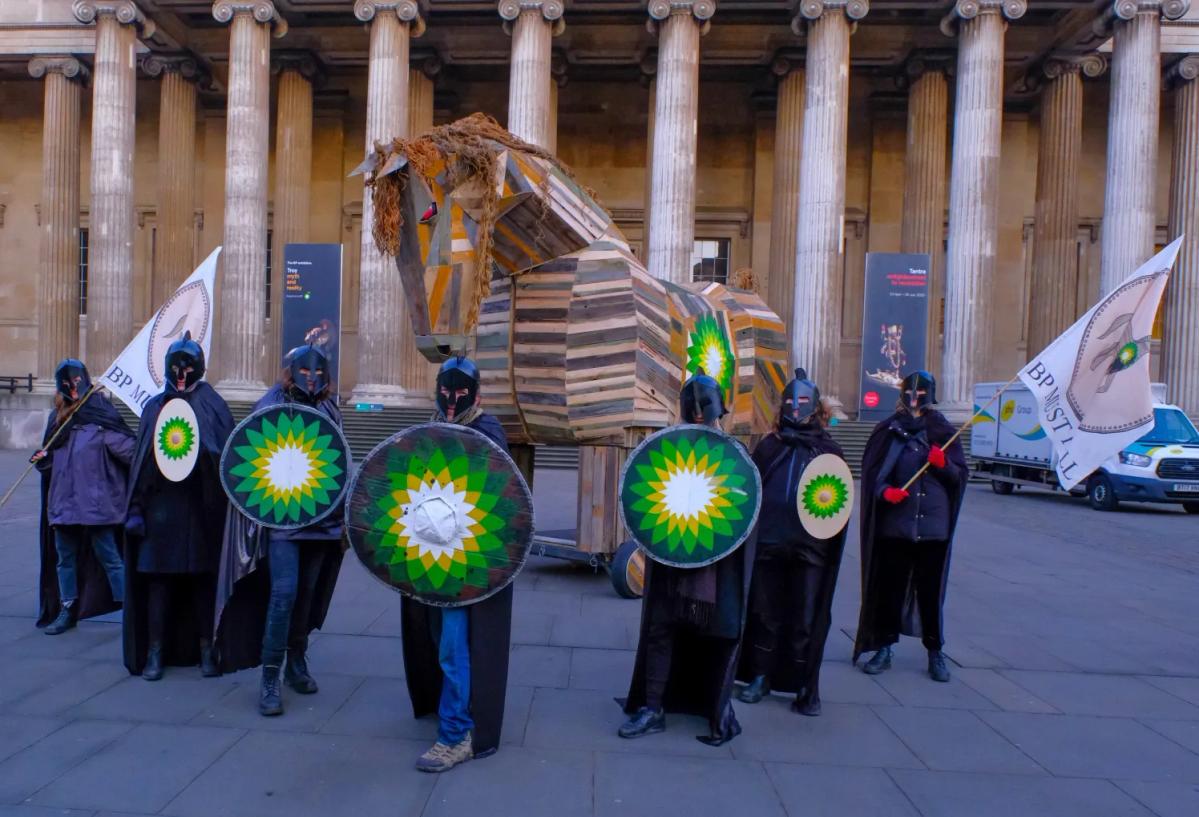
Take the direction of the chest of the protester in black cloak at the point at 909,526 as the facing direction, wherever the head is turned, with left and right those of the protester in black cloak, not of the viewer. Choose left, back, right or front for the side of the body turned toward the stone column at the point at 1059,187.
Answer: back

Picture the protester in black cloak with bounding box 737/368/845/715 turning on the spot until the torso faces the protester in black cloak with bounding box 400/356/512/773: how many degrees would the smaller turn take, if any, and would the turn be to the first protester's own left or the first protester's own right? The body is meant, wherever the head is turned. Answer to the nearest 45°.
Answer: approximately 45° to the first protester's own right

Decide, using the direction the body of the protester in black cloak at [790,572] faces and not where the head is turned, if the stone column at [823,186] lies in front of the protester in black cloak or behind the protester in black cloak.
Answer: behind

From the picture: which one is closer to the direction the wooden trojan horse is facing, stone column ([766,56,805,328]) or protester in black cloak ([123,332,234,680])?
the protester in black cloak

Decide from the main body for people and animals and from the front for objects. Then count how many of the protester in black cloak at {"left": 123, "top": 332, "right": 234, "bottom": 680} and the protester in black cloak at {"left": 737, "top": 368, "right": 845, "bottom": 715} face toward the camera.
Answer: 2

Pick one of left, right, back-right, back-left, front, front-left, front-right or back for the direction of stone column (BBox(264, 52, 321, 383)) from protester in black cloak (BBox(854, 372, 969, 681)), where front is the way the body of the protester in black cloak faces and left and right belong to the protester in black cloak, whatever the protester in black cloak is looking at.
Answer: back-right

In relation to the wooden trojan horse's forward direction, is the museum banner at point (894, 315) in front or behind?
behind

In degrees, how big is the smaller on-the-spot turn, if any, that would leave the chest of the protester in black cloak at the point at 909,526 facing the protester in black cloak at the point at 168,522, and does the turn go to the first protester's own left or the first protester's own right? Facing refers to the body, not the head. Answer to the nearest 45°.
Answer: approximately 45° to the first protester's own right

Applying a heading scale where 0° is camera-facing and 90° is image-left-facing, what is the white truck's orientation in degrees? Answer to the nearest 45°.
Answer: approximately 315°

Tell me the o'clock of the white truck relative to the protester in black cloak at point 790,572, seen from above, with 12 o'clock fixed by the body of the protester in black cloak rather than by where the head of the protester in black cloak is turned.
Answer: The white truck is roughly at 7 o'clock from the protester in black cloak.

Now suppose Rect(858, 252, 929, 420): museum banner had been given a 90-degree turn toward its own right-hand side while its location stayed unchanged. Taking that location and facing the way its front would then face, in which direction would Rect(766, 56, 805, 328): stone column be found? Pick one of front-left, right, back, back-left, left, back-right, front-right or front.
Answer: front-right

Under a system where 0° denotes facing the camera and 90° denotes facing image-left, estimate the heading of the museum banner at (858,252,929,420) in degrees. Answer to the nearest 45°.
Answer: approximately 0°

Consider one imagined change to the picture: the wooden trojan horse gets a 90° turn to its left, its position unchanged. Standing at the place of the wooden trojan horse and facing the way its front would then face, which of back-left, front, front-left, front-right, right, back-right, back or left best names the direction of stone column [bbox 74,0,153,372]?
back

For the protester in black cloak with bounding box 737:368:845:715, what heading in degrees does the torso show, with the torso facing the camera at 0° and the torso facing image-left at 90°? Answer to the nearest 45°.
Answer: approximately 0°
